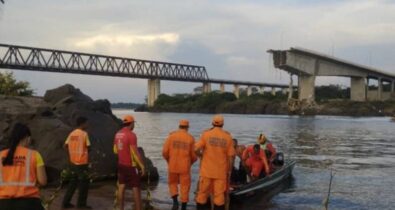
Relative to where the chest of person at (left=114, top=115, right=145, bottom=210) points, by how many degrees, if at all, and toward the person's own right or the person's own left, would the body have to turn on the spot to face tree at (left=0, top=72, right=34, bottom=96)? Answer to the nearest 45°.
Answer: approximately 45° to the person's own left

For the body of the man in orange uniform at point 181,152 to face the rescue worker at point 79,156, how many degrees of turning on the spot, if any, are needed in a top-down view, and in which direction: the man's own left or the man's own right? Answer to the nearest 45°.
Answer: approximately 90° to the man's own left

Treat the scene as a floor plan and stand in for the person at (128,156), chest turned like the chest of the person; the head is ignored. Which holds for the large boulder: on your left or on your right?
on your left

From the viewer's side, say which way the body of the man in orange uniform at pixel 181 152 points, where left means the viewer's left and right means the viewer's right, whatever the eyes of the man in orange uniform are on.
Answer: facing away from the viewer

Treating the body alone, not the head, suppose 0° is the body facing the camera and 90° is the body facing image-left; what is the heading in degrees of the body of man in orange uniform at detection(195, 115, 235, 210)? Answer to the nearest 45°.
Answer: approximately 180°

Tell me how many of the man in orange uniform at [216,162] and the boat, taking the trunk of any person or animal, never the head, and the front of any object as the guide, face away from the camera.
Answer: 1

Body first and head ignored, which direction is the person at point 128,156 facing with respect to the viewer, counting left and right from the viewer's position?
facing away from the viewer and to the right of the viewer

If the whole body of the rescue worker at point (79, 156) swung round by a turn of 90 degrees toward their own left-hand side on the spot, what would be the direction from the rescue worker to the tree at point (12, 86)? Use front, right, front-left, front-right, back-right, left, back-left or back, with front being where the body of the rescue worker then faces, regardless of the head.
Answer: front-right

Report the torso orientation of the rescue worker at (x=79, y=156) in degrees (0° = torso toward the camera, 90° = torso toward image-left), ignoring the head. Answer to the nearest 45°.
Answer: approximately 225°
